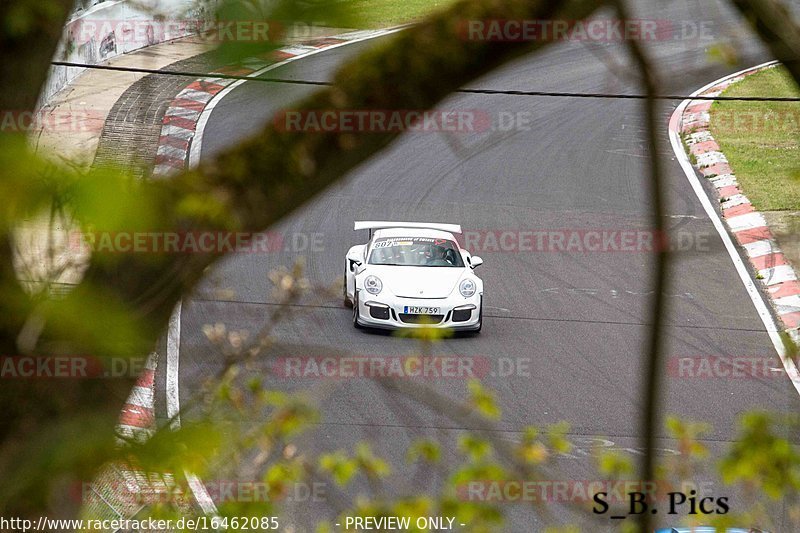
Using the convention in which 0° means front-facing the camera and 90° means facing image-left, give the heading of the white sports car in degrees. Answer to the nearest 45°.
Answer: approximately 0°
